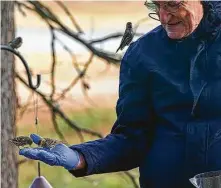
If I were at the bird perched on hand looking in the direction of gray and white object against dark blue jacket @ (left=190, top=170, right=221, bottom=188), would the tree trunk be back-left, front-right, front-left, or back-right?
back-left

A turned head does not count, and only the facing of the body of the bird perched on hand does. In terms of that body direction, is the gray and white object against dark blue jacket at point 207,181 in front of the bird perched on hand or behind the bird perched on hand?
behind

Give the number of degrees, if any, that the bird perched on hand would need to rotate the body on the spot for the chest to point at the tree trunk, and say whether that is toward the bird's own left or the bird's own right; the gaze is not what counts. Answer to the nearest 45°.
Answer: approximately 90° to the bird's own right

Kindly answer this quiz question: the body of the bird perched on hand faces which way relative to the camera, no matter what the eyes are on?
to the viewer's left

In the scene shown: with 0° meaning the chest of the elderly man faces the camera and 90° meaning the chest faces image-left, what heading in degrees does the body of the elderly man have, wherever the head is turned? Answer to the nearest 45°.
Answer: approximately 0°
